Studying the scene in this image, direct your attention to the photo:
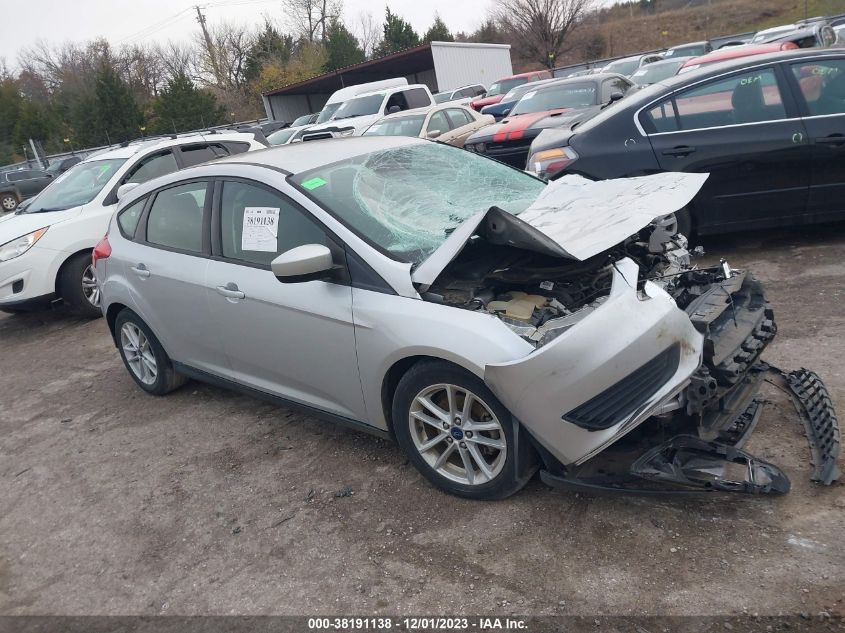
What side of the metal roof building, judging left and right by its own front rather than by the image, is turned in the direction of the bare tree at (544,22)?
back

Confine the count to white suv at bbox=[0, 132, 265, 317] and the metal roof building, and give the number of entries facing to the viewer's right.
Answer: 0

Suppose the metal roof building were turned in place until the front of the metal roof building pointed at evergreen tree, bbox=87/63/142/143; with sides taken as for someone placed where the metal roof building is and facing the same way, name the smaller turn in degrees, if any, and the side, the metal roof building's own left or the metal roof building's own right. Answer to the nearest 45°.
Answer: approximately 45° to the metal roof building's own right

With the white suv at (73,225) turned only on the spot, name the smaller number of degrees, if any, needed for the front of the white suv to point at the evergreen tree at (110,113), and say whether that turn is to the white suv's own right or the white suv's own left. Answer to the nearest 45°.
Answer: approximately 135° to the white suv's own right

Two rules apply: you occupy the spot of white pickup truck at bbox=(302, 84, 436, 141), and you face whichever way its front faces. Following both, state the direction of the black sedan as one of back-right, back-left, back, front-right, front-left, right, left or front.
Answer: front-left

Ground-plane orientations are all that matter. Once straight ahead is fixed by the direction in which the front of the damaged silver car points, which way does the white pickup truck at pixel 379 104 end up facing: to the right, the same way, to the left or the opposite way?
to the right

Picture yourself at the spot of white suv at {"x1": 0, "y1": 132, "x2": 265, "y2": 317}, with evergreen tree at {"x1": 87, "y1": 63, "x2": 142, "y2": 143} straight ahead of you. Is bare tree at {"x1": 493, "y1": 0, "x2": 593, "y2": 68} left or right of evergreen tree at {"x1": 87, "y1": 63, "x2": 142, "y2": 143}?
right

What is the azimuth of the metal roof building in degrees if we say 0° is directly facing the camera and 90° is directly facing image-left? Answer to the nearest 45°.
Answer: approximately 45°

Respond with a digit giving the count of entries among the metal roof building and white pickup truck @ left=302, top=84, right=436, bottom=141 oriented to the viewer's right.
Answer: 0
